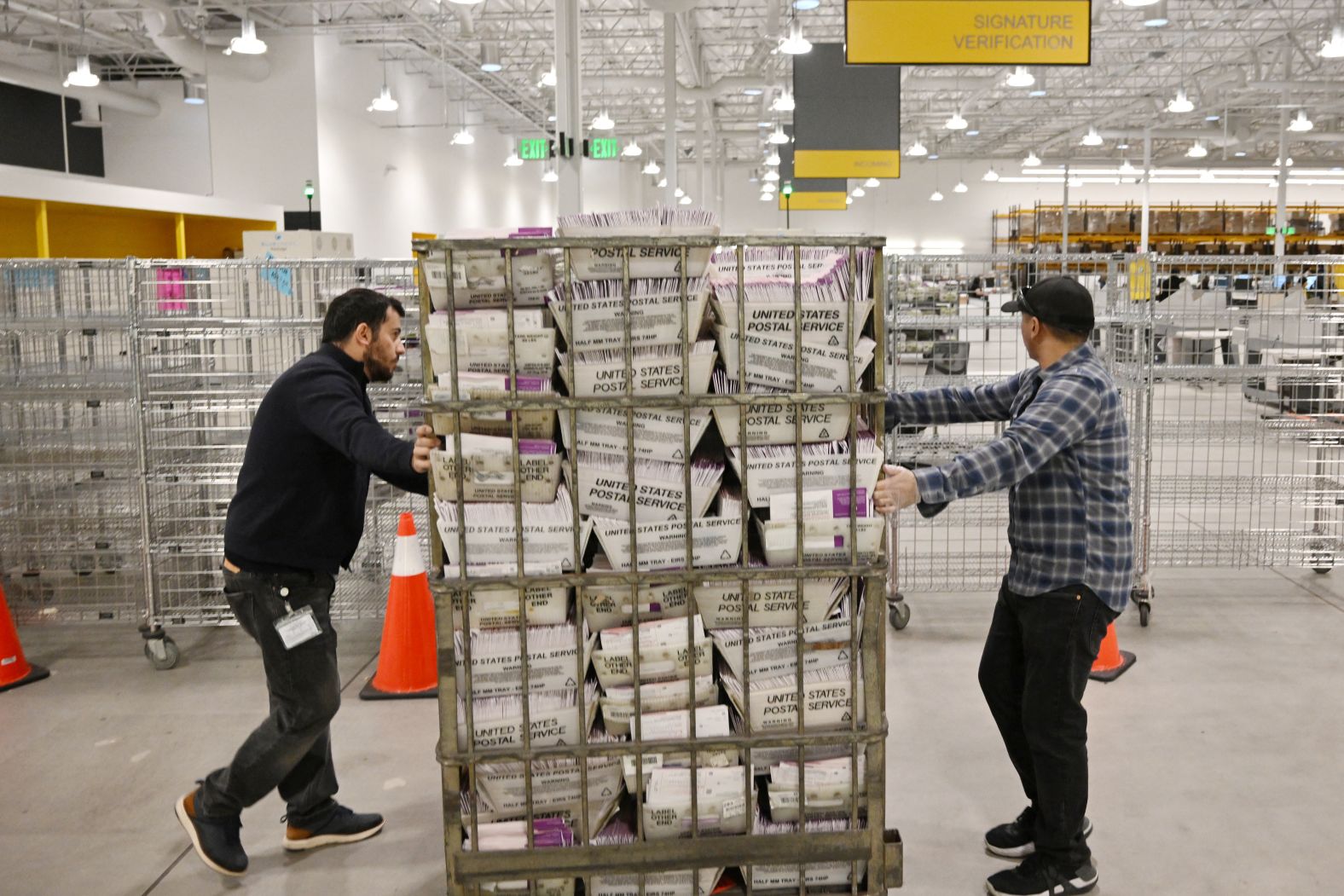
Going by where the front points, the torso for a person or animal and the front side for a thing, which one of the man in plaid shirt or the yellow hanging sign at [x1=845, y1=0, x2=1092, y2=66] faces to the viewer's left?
the man in plaid shirt

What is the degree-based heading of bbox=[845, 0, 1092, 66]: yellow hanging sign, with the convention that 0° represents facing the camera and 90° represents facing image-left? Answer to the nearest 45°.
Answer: approximately 0°

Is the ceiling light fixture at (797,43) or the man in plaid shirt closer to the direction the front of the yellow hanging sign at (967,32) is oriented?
the man in plaid shirt

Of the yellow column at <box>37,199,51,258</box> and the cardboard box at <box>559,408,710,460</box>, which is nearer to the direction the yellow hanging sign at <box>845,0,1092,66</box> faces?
the cardboard box

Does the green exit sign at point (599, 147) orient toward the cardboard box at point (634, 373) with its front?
yes

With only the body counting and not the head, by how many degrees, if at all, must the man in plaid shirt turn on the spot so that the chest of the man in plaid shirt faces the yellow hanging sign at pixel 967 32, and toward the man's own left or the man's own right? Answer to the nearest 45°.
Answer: approximately 90° to the man's own right

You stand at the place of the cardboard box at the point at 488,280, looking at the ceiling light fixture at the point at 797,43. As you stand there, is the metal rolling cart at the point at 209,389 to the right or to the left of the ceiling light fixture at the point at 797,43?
left

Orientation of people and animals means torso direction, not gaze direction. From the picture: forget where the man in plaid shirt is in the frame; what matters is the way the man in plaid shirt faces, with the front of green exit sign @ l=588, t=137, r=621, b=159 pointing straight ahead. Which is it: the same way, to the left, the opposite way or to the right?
to the right

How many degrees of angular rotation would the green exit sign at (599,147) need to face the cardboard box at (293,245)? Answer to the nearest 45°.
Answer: approximately 90° to its right

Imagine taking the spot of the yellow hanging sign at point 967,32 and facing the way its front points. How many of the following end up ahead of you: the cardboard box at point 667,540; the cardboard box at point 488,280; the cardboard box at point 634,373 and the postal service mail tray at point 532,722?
4

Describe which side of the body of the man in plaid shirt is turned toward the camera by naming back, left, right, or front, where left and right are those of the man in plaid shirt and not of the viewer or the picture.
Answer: left

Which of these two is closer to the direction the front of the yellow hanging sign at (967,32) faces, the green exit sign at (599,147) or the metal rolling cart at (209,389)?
the metal rolling cart

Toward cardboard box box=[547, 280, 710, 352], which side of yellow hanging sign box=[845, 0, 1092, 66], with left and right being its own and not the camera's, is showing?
front
